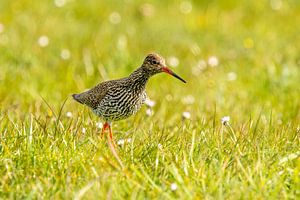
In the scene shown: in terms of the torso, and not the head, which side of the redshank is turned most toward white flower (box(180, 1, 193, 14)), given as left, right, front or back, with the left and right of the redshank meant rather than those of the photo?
left

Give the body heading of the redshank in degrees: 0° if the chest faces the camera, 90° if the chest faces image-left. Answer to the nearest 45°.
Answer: approximately 270°

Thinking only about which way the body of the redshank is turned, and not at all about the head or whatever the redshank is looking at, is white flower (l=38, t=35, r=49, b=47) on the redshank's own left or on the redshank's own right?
on the redshank's own left

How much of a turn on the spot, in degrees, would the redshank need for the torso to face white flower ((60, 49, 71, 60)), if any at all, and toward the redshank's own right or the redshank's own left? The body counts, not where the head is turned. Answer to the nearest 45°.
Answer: approximately 90° to the redshank's own left

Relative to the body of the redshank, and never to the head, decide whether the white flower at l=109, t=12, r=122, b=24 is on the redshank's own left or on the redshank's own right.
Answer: on the redshank's own left
